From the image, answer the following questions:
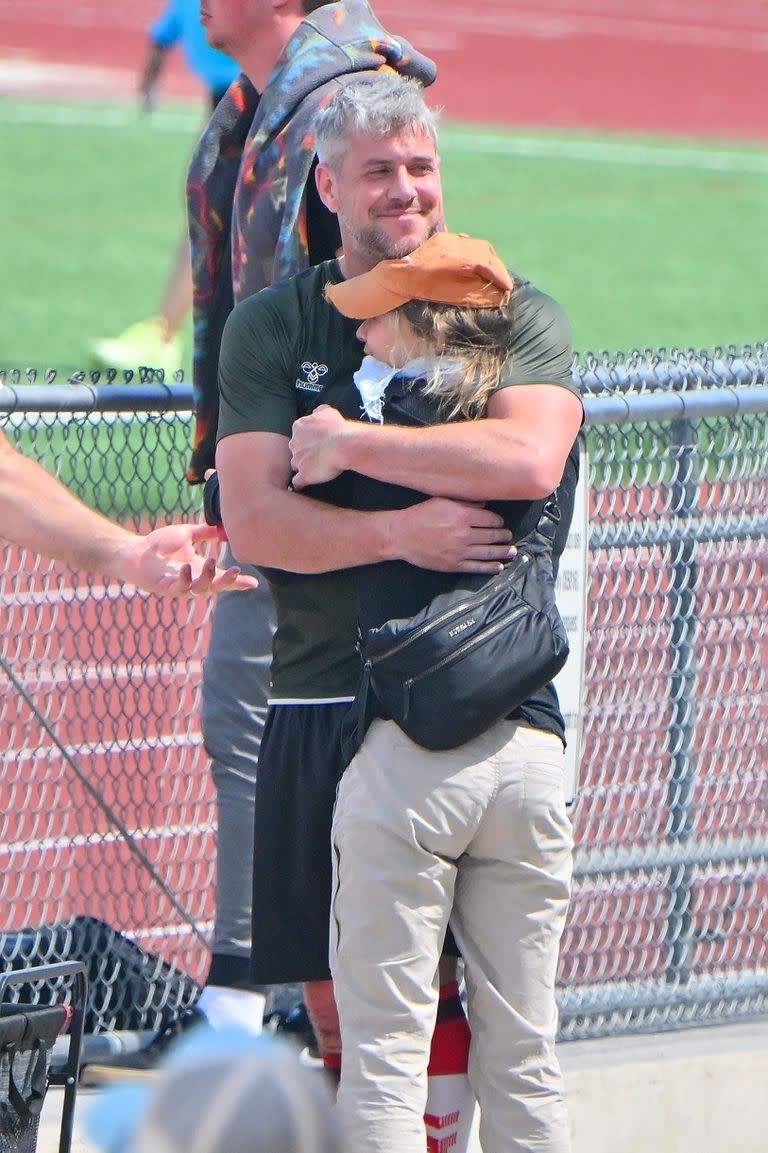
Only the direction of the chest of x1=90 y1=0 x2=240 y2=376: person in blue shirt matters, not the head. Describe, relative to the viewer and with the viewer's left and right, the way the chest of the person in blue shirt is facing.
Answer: facing to the left of the viewer

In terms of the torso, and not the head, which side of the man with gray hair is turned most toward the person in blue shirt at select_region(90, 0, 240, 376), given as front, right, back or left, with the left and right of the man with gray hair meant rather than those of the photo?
back

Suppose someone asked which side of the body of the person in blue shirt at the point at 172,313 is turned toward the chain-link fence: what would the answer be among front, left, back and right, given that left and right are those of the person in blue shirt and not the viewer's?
left

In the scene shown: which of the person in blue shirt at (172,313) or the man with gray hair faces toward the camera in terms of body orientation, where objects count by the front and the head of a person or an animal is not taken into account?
the man with gray hair

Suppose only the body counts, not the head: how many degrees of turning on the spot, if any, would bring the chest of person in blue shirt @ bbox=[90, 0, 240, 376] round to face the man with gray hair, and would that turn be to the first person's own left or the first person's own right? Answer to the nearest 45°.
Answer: approximately 90° to the first person's own left

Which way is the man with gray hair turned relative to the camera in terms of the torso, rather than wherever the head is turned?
toward the camera

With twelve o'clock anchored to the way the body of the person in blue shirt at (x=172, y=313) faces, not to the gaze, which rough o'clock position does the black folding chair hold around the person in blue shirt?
The black folding chair is roughly at 9 o'clock from the person in blue shirt.

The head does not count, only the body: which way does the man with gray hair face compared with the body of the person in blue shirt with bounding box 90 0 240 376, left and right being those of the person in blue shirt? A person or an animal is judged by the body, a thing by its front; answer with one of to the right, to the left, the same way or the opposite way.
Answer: to the left

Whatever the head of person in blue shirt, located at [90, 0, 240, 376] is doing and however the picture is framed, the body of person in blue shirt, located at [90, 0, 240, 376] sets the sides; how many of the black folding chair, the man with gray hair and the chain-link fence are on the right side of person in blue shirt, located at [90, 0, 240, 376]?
0

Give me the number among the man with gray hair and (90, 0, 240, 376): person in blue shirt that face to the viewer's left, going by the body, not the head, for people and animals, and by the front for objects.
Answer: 1
